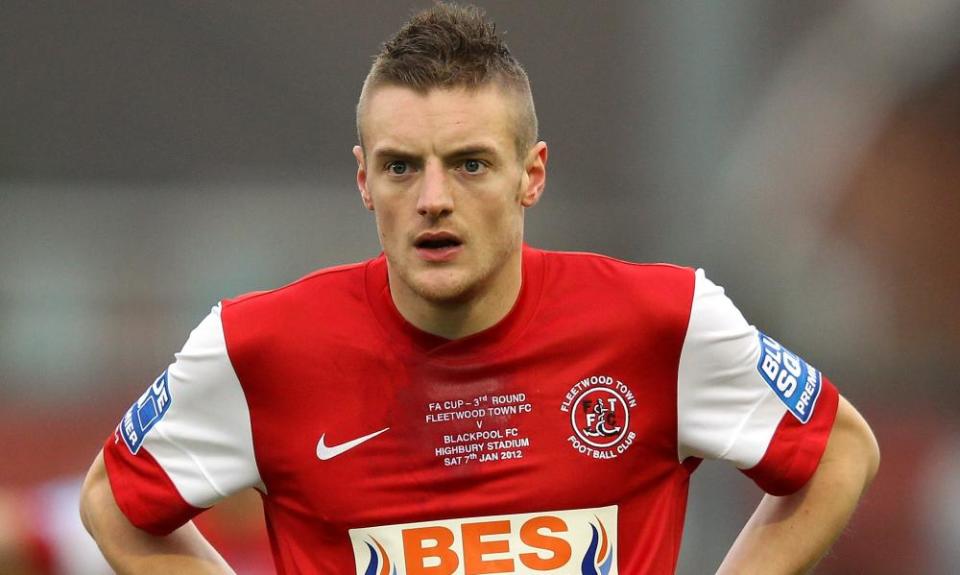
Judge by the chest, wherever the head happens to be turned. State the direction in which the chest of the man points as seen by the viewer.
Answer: toward the camera

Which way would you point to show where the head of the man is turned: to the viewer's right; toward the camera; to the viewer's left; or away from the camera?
toward the camera
